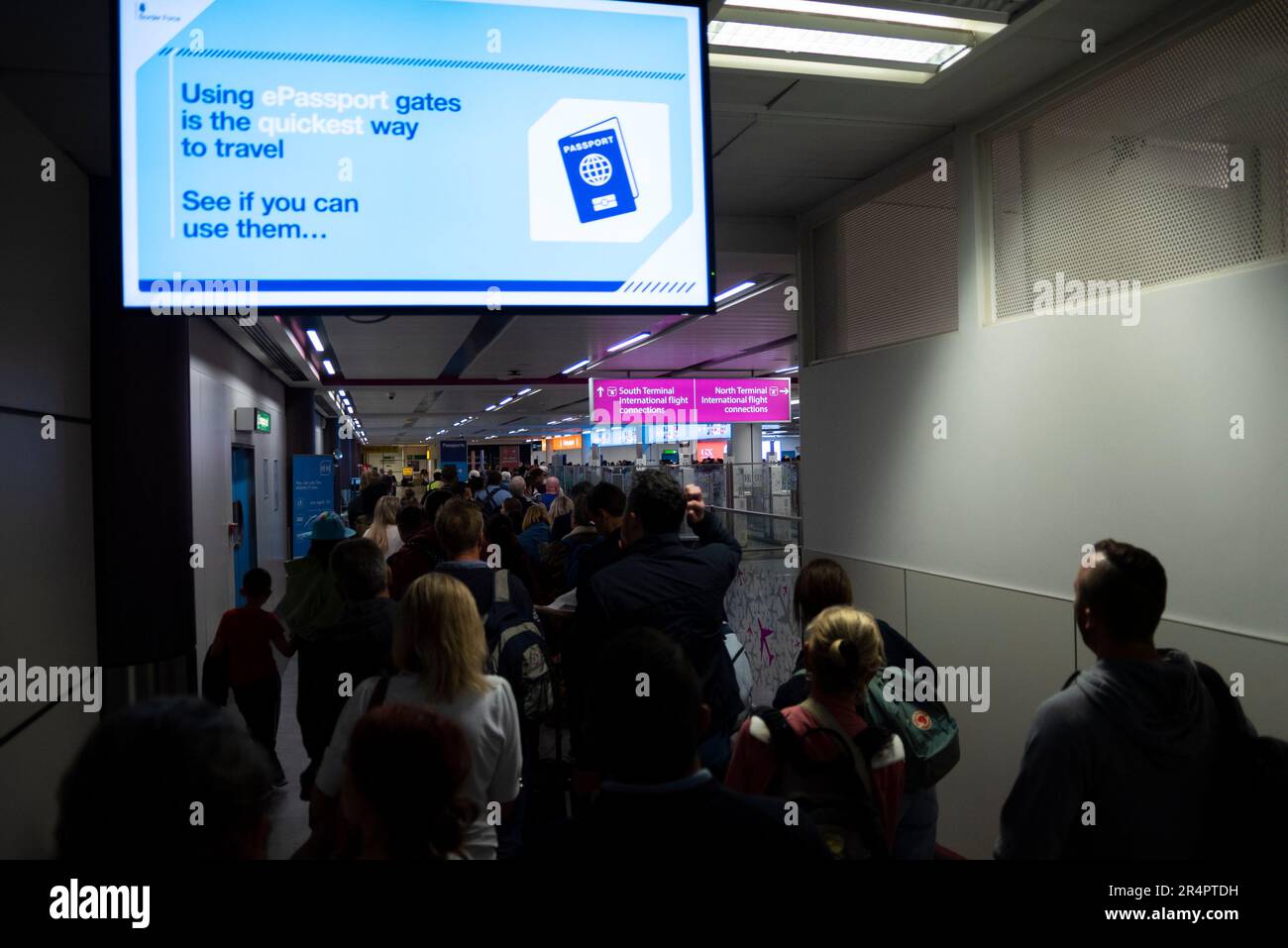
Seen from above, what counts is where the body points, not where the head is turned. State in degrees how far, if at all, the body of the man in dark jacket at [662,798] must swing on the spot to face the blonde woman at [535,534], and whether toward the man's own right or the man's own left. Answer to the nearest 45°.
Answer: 0° — they already face them

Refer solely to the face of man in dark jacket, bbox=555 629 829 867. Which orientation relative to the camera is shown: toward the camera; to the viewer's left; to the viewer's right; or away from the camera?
away from the camera

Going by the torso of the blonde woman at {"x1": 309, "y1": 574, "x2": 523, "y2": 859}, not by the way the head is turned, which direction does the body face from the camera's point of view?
away from the camera

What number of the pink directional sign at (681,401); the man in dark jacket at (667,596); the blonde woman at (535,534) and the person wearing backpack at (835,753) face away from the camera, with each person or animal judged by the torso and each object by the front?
3

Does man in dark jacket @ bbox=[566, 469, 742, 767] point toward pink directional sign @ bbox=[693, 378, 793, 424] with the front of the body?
yes

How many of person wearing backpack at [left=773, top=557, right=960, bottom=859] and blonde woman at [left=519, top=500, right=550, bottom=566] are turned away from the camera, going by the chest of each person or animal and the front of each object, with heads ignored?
2

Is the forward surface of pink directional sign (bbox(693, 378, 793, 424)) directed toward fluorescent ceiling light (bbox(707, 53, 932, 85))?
yes

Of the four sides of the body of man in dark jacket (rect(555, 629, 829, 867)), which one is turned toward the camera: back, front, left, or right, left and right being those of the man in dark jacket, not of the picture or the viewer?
back

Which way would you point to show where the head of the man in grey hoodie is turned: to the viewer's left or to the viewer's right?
to the viewer's left

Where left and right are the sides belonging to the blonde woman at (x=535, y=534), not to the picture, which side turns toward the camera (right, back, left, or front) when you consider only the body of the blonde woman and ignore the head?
back

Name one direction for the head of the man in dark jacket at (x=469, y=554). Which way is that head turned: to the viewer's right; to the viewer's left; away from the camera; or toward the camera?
away from the camera

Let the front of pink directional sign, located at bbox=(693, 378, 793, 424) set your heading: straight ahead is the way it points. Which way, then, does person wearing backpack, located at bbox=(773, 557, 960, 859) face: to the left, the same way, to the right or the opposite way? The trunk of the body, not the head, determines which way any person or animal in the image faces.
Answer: the opposite way
